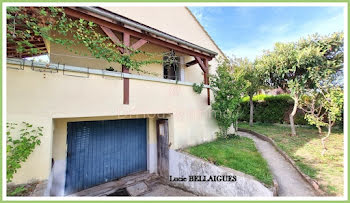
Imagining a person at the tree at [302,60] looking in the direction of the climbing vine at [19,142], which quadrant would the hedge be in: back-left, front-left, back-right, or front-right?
back-right

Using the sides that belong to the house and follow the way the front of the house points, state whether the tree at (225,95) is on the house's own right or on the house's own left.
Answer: on the house's own left

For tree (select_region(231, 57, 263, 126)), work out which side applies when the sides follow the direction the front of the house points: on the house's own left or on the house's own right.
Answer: on the house's own left
